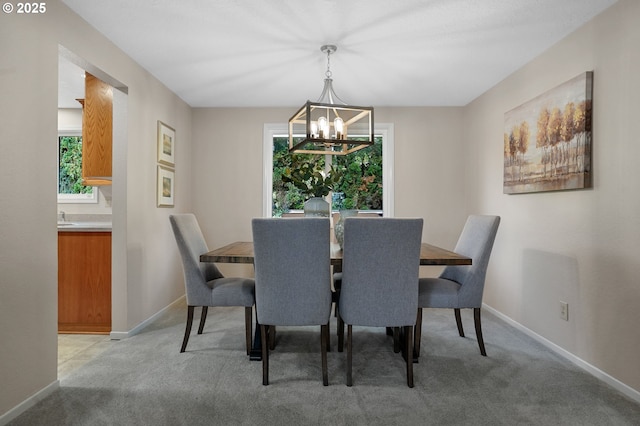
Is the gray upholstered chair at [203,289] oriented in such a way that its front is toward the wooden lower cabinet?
no

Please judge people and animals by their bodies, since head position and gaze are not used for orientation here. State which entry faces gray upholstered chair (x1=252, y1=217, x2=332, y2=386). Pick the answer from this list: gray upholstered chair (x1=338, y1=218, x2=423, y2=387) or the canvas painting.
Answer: the canvas painting

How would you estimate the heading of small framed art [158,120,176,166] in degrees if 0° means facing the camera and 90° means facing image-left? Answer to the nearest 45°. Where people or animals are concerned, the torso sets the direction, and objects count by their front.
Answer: approximately 315°

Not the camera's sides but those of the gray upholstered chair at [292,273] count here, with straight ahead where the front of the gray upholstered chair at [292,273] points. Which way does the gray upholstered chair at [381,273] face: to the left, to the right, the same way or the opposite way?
the same way

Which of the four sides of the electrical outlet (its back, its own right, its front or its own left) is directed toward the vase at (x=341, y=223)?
front

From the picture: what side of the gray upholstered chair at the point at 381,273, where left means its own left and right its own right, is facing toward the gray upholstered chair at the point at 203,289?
left

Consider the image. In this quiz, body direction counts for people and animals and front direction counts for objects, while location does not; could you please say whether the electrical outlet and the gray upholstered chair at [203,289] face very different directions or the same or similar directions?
very different directions

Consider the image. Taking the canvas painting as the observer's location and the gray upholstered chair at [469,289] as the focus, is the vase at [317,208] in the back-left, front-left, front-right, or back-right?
front-right

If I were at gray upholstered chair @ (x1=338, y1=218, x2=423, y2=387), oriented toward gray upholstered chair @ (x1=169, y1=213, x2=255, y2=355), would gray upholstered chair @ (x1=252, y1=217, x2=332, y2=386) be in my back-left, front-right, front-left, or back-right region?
front-left

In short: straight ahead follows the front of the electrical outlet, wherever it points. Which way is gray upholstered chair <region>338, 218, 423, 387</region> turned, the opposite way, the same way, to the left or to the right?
to the right

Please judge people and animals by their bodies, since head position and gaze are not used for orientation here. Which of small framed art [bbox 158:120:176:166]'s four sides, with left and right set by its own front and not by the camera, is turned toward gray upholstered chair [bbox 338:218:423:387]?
front

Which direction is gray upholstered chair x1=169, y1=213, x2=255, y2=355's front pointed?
to the viewer's right

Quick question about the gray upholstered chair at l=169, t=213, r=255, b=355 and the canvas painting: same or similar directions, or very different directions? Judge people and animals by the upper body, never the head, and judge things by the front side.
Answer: very different directions

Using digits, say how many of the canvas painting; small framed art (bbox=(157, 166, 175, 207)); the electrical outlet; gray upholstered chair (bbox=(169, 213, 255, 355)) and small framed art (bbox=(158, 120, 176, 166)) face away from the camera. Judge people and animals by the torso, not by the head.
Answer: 0

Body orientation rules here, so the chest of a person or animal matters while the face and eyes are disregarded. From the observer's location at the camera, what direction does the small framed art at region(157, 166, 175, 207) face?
facing the viewer and to the right of the viewer

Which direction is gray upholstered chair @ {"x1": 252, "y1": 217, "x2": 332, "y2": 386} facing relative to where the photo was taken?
away from the camera

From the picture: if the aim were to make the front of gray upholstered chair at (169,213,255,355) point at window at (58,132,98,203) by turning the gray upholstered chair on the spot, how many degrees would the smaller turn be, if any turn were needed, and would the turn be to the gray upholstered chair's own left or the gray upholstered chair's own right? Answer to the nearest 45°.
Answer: approximately 135° to the gray upholstered chair's own left

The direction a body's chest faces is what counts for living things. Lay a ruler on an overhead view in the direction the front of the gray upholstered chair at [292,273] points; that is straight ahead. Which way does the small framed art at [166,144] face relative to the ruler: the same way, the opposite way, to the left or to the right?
to the right

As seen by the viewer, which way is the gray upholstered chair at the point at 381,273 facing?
away from the camera

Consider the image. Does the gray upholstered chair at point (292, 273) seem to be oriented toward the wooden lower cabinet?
no

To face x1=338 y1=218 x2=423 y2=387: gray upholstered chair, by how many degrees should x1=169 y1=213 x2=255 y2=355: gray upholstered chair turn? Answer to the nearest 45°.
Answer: approximately 45° to its right
